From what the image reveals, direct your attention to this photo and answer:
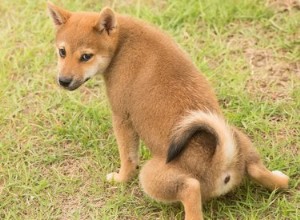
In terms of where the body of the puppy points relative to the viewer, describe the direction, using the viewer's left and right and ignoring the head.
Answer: facing away from the viewer and to the left of the viewer
